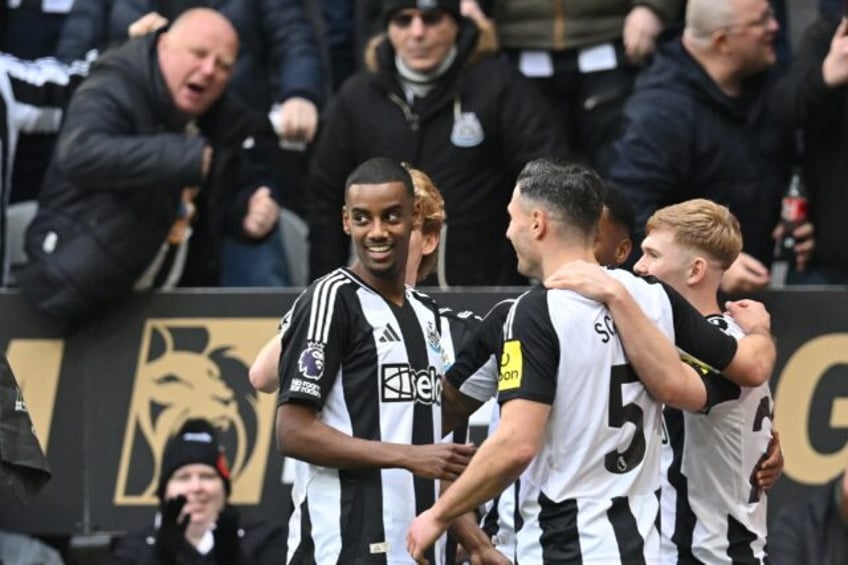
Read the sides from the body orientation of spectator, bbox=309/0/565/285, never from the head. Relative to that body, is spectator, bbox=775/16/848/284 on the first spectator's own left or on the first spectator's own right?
on the first spectator's own left

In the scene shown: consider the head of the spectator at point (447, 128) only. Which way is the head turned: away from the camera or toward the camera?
toward the camera

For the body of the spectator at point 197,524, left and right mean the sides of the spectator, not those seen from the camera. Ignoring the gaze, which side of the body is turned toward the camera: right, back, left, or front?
front

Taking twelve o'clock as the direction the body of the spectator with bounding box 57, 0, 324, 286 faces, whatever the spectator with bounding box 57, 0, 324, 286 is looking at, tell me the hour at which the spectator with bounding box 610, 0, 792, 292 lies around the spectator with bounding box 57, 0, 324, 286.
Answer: the spectator with bounding box 610, 0, 792, 292 is roughly at 10 o'clock from the spectator with bounding box 57, 0, 324, 286.

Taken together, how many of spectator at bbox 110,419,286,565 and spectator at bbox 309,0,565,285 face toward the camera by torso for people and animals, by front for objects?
2

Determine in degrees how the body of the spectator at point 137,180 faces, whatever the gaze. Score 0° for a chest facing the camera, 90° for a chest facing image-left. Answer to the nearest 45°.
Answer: approximately 315°

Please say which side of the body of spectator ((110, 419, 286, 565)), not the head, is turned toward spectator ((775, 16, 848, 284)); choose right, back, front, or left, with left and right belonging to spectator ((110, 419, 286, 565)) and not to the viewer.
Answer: left

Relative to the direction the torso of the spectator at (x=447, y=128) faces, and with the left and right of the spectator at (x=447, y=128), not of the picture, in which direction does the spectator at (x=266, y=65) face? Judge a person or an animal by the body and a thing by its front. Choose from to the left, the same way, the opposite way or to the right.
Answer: the same way

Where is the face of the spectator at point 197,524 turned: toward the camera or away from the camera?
toward the camera

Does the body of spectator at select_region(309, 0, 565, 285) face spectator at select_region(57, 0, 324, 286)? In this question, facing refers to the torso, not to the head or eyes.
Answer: no

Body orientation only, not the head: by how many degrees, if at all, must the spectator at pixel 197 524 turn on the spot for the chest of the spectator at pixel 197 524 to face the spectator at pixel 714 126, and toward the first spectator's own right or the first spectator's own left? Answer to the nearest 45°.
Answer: approximately 90° to the first spectator's own left

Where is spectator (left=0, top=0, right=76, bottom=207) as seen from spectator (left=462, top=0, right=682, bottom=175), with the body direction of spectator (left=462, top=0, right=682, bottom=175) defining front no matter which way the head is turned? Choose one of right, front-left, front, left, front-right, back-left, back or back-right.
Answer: right

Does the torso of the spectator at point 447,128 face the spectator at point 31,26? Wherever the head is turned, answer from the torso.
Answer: no

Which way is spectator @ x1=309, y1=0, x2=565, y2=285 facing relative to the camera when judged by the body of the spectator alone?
toward the camera
